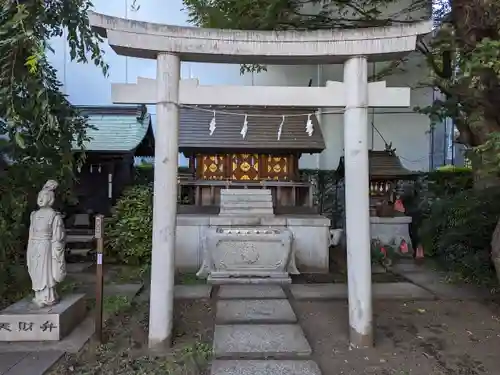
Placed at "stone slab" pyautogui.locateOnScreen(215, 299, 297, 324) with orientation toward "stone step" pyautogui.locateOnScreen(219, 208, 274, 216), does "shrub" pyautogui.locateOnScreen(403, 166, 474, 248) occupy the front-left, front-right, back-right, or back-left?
front-right

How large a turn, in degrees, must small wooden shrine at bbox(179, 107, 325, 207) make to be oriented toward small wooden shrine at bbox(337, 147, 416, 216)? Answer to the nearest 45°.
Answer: approximately 90° to its left

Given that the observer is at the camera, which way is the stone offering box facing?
facing the viewer

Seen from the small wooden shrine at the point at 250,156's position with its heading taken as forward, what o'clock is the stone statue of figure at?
The stone statue of figure is roughly at 1 o'clock from the small wooden shrine.

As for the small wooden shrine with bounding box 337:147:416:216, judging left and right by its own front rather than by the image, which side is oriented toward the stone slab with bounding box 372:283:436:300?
front

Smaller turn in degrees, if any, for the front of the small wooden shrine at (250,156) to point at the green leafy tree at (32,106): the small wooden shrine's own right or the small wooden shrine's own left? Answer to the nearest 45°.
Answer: approximately 45° to the small wooden shrine's own right

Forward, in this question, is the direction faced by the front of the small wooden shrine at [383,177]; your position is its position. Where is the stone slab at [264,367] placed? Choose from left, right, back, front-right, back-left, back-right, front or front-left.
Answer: front

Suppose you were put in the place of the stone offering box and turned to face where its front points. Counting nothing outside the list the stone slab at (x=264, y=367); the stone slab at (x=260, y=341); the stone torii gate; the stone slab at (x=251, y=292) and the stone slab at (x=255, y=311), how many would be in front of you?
5

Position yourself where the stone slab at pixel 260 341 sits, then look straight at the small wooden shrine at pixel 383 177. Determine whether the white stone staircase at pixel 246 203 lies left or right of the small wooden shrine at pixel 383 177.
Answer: left

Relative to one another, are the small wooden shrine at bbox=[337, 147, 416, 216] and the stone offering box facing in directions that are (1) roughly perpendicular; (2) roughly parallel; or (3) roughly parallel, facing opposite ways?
roughly parallel

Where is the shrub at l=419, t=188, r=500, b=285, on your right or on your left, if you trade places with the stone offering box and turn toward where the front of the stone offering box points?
on your left

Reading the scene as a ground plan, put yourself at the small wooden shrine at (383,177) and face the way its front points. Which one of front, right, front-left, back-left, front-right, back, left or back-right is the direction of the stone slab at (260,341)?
front

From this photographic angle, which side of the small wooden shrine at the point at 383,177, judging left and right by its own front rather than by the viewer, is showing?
front

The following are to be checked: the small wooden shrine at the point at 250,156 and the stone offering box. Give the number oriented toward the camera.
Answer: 2
